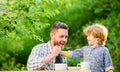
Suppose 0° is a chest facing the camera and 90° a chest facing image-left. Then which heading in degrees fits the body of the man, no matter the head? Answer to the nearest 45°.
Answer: approximately 315°
